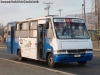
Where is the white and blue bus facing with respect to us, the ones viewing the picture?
facing the viewer and to the right of the viewer
